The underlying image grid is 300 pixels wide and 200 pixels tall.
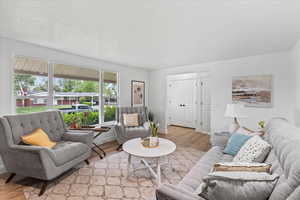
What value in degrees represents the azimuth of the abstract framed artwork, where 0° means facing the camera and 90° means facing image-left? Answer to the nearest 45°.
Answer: approximately 0°

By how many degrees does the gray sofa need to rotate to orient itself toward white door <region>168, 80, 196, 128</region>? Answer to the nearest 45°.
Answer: approximately 45° to its right

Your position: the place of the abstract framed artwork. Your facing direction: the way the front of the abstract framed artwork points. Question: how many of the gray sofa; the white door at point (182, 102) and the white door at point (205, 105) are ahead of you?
1

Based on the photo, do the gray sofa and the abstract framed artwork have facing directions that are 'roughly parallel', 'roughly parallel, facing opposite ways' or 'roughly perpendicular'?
roughly perpendicular

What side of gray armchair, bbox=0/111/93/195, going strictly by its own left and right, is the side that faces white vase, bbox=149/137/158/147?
front

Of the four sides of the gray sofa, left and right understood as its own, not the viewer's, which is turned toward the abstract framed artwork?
right

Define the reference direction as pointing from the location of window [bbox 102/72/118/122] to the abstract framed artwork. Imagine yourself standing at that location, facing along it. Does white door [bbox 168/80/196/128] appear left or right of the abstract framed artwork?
left

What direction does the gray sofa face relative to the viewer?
to the viewer's left

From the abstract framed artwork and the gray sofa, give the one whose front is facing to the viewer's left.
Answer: the gray sofa
